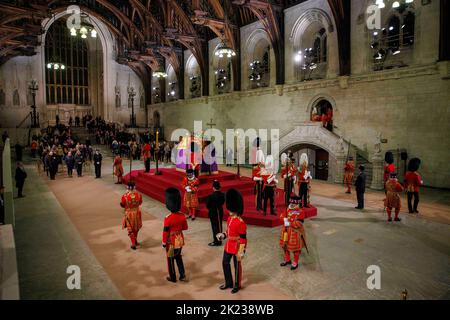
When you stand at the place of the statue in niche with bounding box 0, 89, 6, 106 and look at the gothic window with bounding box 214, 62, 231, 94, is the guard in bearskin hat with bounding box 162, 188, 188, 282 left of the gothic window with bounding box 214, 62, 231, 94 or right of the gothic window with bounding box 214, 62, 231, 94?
right

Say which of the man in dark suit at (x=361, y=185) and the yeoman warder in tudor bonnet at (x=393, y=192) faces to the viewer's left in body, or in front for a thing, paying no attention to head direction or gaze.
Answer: the man in dark suit

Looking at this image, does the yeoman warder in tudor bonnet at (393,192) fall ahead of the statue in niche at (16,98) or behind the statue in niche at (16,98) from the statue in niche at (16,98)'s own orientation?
ahead

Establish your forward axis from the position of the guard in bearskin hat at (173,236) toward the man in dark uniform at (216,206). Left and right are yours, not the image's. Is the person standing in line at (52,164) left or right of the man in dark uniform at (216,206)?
left

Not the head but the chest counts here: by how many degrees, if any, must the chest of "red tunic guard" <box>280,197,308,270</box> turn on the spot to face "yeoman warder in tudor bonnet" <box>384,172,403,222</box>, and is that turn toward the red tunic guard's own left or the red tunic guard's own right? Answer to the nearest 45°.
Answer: approximately 180°

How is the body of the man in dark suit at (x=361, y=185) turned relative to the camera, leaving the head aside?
to the viewer's left

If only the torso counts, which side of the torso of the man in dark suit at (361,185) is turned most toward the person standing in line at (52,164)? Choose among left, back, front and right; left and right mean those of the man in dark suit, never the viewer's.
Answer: front

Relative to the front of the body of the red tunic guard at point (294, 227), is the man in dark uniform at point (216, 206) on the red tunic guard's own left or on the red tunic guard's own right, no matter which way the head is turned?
on the red tunic guard's own right

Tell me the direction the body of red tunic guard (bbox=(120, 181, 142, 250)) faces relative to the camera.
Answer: away from the camera
